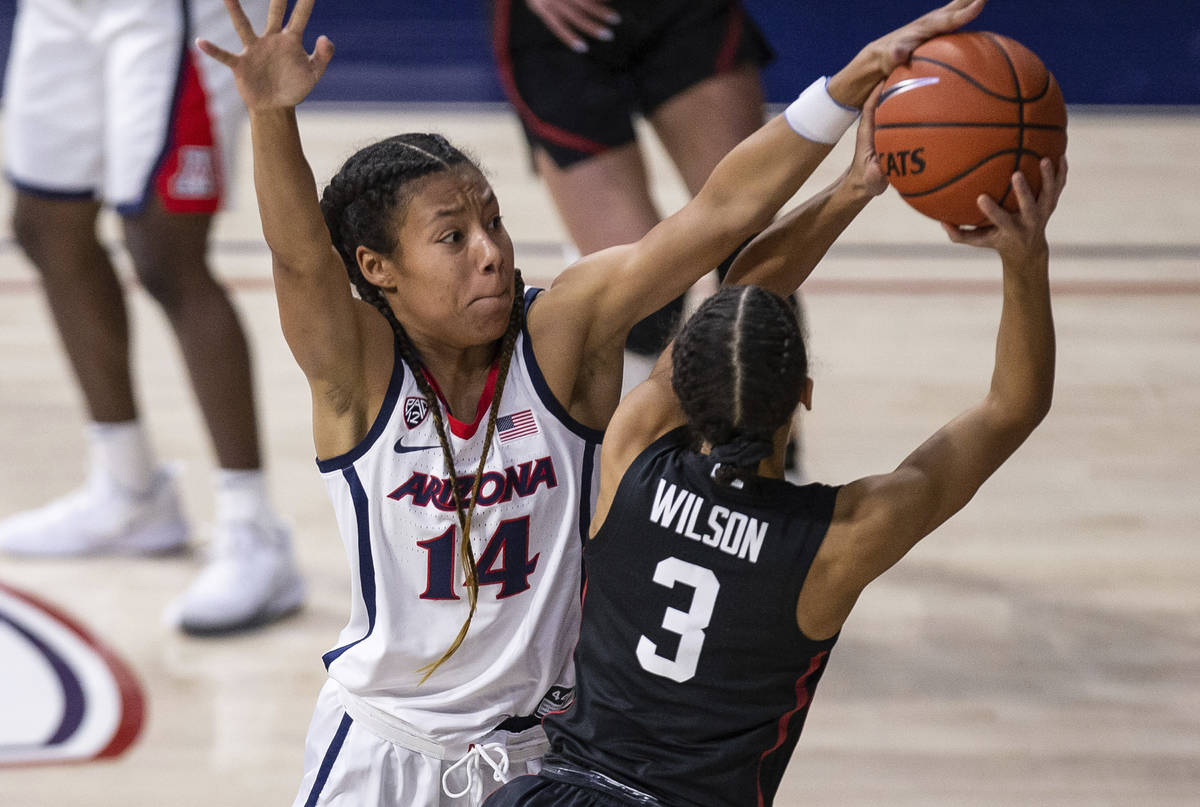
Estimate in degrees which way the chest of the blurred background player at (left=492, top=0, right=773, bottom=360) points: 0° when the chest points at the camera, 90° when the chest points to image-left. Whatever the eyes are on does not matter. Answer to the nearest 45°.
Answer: approximately 0°

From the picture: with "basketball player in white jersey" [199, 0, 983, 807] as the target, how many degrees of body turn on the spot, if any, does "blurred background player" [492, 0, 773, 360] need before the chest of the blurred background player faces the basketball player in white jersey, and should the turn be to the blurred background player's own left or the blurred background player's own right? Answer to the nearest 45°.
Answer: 0° — they already face them

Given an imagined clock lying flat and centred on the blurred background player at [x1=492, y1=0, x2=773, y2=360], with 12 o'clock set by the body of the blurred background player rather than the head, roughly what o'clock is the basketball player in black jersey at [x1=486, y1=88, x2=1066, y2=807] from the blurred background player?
The basketball player in black jersey is roughly at 12 o'clock from the blurred background player.

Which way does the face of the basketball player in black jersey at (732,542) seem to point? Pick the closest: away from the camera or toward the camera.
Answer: away from the camera

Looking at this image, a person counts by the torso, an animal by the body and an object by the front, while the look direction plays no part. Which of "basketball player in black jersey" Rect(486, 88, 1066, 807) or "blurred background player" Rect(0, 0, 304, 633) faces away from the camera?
the basketball player in black jersey

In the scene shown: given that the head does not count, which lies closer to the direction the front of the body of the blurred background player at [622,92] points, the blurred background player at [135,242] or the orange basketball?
the orange basketball

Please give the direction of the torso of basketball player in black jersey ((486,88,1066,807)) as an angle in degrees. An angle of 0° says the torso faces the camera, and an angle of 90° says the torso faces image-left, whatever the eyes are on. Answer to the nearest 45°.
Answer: approximately 180°

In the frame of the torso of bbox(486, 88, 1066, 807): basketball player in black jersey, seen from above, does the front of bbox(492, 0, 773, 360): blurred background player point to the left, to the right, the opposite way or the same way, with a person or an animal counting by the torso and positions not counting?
the opposite way

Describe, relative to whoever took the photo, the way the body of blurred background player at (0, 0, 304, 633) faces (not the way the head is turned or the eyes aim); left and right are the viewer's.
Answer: facing the viewer and to the left of the viewer

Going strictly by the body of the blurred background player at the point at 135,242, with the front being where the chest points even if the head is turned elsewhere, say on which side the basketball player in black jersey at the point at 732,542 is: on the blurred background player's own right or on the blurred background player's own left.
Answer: on the blurred background player's own left

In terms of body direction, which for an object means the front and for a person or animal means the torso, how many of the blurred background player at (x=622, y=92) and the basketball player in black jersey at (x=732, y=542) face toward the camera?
1

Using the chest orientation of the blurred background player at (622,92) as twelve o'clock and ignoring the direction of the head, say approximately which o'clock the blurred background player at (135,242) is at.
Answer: the blurred background player at (135,242) is roughly at 3 o'clock from the blurred background player at (622,92).

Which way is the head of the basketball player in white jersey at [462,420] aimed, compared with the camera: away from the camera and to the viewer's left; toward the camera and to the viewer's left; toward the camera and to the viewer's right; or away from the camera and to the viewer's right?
toward the camera and to the viewer's right

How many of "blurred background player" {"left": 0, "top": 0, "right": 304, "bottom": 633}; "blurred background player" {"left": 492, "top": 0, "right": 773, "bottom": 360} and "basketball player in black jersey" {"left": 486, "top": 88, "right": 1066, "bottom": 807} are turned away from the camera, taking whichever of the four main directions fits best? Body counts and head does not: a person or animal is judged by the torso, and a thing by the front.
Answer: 1
